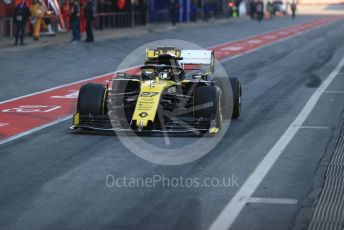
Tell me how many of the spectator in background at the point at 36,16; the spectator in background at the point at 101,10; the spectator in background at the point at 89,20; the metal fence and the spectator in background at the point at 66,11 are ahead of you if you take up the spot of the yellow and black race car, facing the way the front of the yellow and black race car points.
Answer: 0

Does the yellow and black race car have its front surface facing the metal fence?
no

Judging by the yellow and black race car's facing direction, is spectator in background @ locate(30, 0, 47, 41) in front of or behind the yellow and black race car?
behind

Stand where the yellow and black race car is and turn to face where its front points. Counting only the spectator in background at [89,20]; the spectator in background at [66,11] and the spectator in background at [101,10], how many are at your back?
3

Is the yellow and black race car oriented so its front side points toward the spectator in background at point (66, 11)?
no

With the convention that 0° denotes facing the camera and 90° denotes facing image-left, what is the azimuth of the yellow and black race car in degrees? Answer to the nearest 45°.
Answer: approximately 0°

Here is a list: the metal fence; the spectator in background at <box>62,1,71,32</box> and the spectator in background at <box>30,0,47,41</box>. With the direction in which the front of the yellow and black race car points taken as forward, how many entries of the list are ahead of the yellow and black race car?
0

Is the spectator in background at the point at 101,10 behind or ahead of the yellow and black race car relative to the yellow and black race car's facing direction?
behind

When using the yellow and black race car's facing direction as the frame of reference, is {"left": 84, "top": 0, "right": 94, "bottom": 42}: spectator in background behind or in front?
behind
